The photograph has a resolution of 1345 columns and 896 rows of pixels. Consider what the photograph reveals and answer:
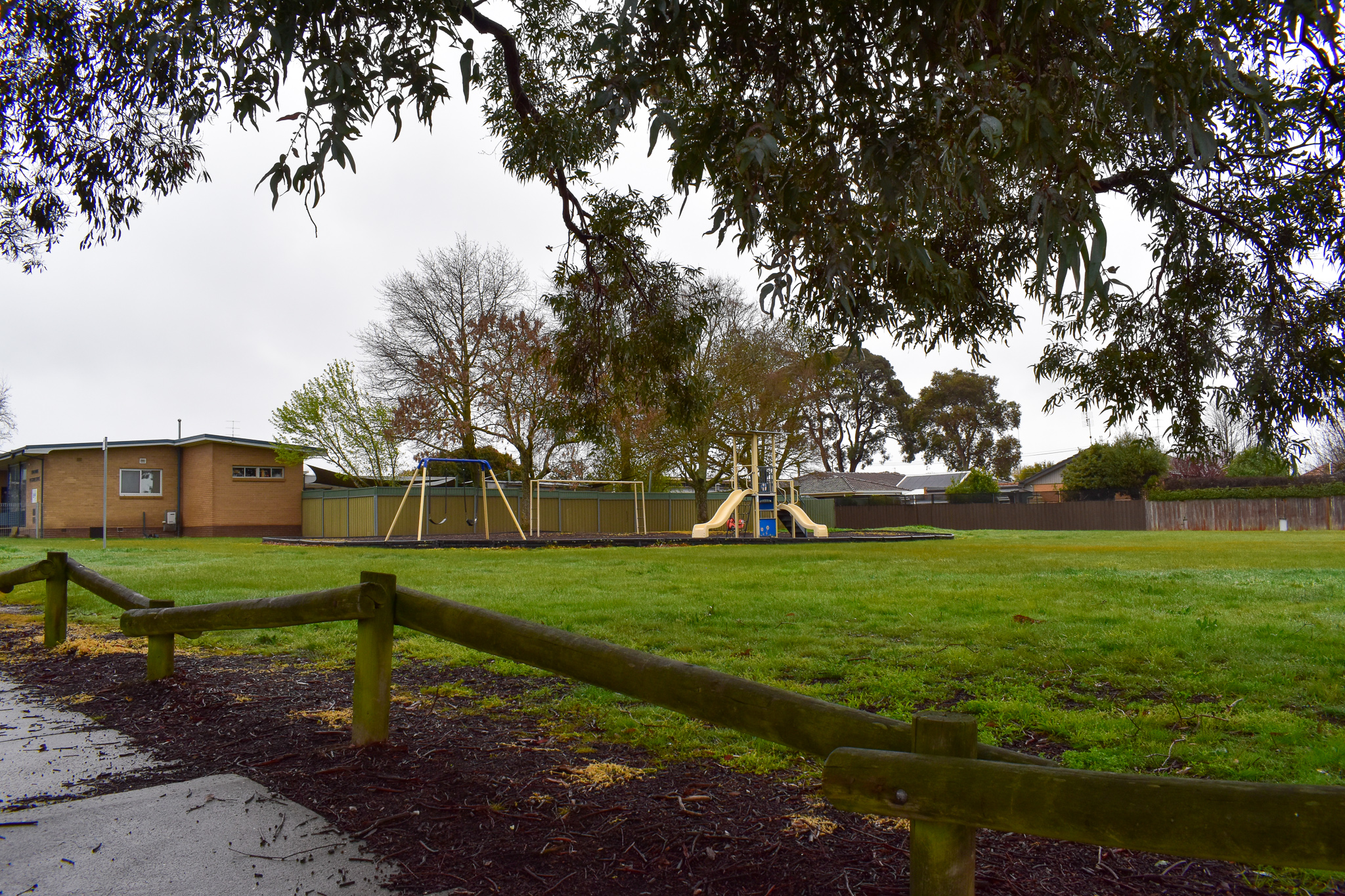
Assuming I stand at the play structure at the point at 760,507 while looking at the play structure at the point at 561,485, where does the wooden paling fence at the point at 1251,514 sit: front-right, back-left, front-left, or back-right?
back-right

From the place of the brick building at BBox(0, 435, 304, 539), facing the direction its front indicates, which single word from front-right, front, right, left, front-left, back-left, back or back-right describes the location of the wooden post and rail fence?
left

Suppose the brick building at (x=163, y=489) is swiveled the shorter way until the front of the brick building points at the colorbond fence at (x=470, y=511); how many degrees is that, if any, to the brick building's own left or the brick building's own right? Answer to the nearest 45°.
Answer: approximately 135° to the brick building's own left

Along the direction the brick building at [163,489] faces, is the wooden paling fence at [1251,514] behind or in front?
behind

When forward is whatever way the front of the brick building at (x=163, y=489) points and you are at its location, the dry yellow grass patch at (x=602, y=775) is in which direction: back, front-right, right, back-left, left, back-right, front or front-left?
left

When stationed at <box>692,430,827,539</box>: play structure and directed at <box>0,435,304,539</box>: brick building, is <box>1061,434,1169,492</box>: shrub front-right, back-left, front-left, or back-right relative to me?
back-right

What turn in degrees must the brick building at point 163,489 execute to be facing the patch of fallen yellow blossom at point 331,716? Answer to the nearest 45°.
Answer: approximately 90° to its left

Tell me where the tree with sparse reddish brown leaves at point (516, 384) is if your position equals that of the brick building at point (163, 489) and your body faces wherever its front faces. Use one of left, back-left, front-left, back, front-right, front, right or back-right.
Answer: back-left

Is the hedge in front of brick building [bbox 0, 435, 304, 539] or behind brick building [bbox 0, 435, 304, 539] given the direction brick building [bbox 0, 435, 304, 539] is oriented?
behind
